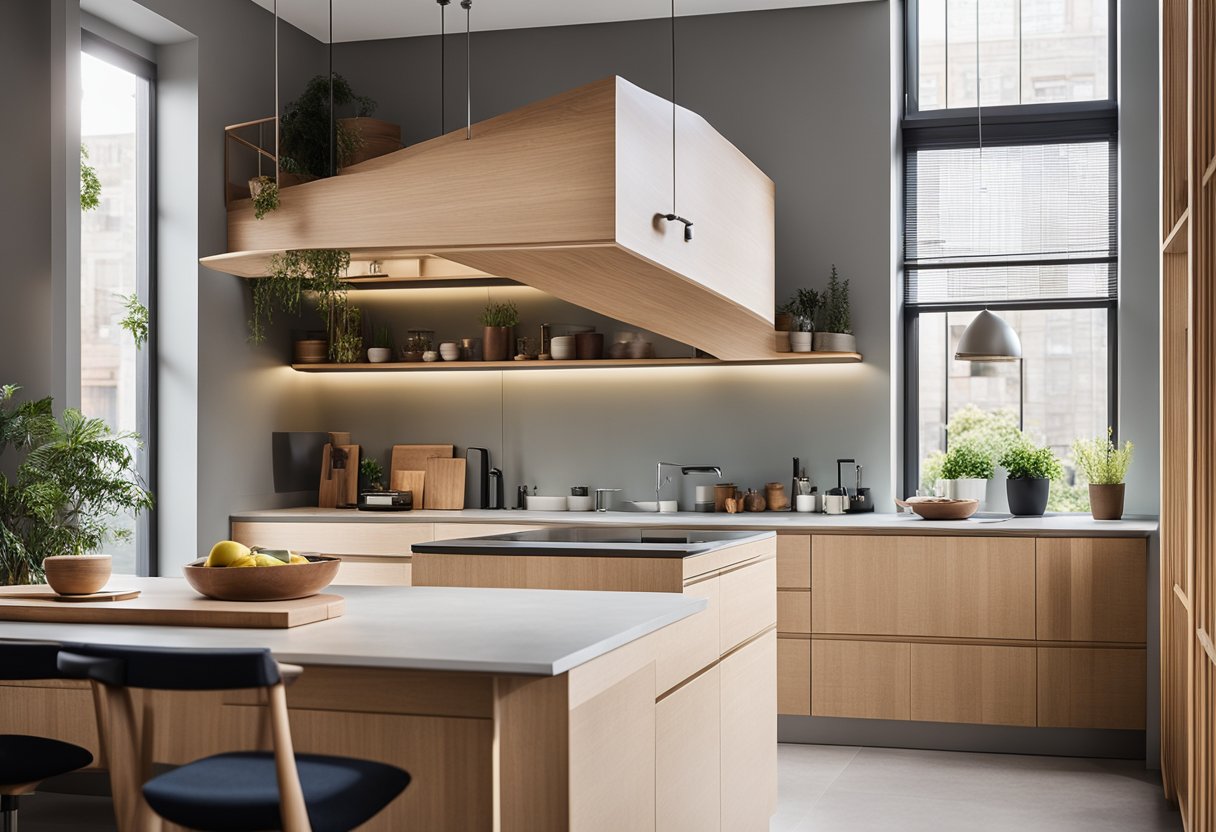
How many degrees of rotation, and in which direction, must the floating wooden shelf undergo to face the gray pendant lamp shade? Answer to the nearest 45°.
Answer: approximately 45° to its left

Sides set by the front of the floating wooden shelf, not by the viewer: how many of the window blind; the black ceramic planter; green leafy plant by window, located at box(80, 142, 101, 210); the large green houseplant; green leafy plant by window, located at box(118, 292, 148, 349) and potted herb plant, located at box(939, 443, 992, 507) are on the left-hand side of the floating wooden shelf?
3

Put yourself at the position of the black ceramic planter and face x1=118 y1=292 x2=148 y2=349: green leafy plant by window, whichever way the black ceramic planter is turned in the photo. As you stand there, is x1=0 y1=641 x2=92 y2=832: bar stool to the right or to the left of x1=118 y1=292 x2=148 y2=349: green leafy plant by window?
left

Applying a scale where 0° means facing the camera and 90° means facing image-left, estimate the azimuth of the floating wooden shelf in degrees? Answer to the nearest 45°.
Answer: approximately 0°

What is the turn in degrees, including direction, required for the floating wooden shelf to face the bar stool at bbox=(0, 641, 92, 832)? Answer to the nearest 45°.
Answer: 0° — it already faces it

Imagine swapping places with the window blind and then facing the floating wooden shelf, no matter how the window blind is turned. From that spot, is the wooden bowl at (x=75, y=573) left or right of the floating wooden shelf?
left

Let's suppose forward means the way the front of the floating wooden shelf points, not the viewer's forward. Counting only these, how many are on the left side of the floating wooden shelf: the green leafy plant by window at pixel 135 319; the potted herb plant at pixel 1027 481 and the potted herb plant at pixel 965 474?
2

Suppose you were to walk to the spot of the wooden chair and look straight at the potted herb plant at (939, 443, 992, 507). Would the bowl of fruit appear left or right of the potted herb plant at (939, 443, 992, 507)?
left

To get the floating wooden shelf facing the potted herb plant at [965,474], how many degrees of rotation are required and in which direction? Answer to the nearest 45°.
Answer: approximately 90° to its left

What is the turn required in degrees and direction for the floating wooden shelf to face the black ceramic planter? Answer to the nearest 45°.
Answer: approximately 90° to its left

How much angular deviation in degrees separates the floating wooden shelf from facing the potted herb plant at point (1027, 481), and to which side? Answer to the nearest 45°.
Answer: approximately 90° to its left
